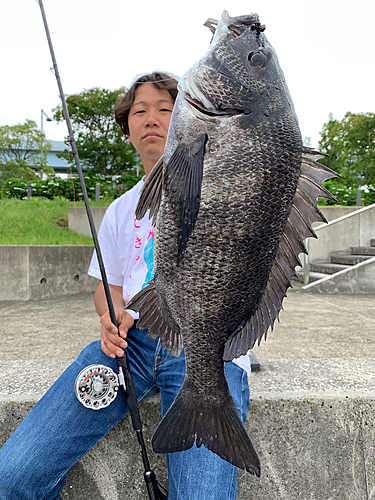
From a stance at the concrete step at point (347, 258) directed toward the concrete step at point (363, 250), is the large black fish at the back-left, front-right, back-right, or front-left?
back-right

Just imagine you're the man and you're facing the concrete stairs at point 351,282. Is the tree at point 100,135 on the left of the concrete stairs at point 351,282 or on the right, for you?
left

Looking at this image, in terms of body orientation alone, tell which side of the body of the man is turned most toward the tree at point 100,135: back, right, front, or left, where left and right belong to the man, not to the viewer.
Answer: back

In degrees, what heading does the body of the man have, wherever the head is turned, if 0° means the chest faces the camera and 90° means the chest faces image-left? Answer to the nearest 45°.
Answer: approximately 0°

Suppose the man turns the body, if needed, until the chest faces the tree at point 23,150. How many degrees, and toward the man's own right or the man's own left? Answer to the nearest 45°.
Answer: approximately 180°

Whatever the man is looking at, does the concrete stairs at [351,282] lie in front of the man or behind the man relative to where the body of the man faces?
behind

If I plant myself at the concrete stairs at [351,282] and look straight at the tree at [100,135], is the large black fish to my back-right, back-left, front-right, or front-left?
back-left

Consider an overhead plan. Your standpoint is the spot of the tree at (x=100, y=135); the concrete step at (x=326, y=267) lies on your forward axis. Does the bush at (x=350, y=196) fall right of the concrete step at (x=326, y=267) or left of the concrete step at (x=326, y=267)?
left
